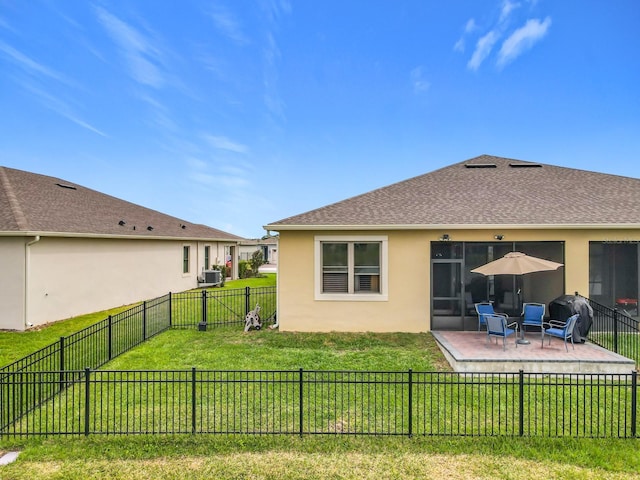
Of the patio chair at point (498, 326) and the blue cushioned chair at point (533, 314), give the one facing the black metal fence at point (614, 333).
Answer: the patio chair

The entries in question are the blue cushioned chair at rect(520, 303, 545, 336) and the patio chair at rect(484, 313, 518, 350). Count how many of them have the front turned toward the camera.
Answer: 1

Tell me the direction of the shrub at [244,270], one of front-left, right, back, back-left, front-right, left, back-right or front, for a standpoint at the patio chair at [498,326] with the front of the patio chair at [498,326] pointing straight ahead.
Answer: left

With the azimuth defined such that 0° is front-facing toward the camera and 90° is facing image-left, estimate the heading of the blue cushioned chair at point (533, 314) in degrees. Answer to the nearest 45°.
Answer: approximately 0°

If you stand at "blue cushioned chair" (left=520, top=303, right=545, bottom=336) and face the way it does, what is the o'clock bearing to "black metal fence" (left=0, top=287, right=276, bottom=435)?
The black metal fence is roughly at 2 o'clock from the blue cushioned chair.

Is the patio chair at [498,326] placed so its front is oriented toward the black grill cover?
yes

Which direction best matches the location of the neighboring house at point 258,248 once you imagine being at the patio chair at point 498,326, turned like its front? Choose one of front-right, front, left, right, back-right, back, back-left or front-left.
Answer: left

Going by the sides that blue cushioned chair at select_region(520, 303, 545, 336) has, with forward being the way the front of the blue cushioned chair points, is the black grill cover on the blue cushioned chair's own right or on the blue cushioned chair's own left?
on the blue cushioned chair's own left

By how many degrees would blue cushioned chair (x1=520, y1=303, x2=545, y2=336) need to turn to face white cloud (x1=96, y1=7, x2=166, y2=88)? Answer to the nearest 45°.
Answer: approximately 90° to its right

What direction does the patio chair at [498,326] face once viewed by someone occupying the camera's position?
facing away from the viewer and to the right of the viewer

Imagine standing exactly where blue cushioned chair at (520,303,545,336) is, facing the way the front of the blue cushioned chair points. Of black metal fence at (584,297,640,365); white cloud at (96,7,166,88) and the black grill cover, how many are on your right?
1
